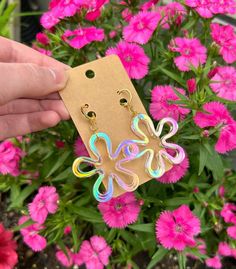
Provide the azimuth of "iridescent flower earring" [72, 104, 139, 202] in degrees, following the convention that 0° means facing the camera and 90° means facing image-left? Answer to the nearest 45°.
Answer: approximately 0°

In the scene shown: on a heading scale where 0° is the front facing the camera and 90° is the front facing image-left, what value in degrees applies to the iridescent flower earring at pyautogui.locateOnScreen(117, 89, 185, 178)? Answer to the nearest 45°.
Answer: approximately 0°

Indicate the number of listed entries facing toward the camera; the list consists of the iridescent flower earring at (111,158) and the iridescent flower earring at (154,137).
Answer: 2
